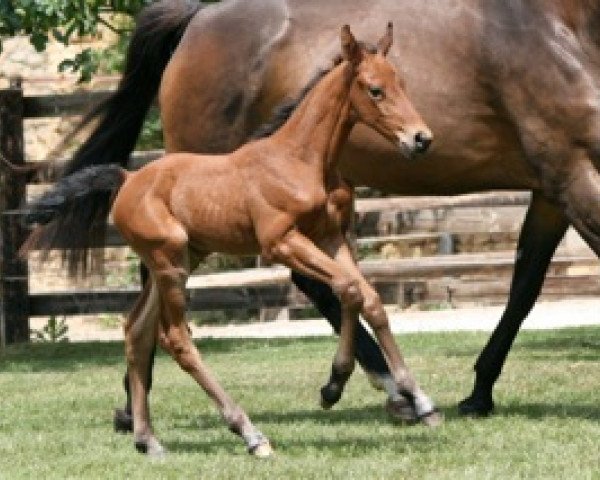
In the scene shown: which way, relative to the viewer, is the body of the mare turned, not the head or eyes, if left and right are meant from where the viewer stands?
facing to the right of the viewer

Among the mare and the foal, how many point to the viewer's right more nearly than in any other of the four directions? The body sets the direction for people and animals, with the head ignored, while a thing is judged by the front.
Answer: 2

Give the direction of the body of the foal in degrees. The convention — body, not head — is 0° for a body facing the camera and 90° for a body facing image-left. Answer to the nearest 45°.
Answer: approximately 270°

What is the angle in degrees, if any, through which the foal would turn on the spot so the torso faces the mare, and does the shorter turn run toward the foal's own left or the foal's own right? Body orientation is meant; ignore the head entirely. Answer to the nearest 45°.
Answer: approximately 45° to the foal's own left

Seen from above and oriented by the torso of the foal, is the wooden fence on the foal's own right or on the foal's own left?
on the foal's own left

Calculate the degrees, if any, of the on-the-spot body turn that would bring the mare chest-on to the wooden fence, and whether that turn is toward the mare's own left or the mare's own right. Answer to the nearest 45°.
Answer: approximately 90° to the mare's own left

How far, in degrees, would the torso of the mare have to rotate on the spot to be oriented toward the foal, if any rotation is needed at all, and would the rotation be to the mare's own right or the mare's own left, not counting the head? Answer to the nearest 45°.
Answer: approximately 135° to the mare's own right
